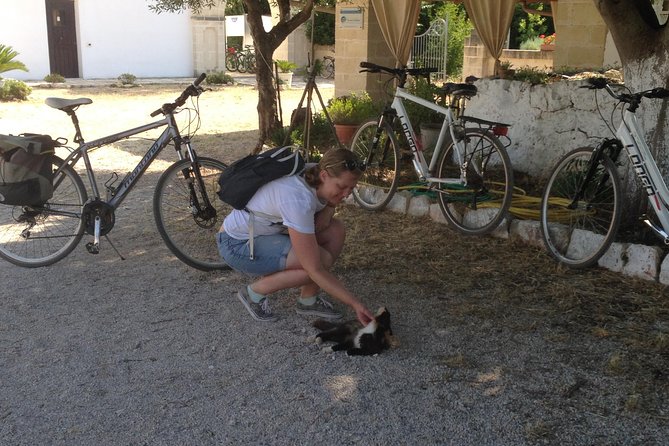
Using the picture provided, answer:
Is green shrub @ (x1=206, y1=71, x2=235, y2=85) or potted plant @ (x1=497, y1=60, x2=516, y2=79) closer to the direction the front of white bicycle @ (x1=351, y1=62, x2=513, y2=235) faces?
the green shrub

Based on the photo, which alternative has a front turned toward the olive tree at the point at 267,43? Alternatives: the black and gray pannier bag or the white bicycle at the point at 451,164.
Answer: the white bicycle

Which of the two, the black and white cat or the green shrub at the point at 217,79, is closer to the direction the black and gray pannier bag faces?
the black and white cat

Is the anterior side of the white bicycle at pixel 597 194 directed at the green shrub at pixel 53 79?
yes

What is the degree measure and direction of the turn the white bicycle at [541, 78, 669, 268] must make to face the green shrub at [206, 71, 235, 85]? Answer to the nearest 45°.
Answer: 0° — it already faces it

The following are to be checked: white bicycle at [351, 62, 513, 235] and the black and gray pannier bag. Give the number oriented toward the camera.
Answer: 1

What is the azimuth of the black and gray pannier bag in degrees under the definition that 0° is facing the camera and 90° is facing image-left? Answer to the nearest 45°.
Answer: approximately 0°

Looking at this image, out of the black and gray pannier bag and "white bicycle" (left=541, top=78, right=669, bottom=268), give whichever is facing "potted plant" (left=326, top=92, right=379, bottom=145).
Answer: the white bicycle

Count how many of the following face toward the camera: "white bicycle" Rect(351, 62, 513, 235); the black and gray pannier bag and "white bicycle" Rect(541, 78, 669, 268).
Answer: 1

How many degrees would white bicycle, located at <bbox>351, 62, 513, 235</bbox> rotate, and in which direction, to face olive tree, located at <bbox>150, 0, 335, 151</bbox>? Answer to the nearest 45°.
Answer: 0° — it already faces it

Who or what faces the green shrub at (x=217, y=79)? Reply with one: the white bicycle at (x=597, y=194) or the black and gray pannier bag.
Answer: the white bicycle

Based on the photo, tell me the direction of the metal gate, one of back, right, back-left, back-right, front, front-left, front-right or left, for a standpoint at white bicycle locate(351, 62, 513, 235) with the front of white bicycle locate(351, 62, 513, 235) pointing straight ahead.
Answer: front-right

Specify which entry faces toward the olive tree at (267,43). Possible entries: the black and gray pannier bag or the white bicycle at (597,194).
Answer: the white bicycle
